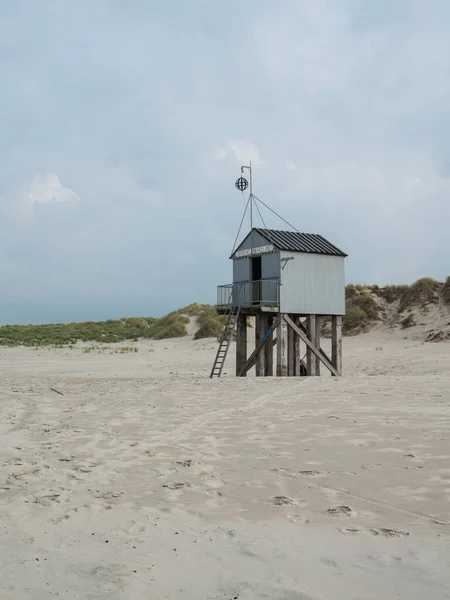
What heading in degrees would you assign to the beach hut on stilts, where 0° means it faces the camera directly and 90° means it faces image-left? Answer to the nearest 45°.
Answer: approximately 45°

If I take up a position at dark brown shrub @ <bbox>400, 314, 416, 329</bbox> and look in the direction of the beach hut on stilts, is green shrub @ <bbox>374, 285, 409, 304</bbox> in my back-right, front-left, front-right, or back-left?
back-right

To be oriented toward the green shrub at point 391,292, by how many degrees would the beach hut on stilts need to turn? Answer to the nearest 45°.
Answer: approximately 135° to its right

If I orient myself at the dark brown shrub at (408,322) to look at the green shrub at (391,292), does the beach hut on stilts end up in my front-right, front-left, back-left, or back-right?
back-left

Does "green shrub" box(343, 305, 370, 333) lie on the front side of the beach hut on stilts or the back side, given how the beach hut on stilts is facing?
on the back side

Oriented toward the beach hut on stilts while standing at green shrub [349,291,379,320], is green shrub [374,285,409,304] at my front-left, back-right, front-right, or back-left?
back-left

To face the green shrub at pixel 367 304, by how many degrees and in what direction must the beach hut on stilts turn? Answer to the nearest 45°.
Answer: approximately 135° to its right
